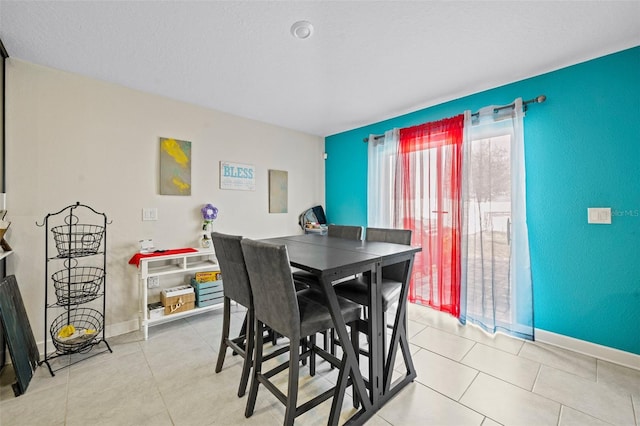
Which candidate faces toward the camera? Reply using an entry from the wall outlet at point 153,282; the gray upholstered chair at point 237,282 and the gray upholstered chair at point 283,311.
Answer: the wall outlet

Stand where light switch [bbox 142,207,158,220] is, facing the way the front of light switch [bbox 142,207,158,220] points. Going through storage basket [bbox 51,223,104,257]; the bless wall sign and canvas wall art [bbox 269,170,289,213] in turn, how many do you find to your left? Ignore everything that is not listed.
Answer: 2

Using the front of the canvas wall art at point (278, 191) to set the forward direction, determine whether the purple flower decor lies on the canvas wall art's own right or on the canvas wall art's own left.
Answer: on the canvas wall art's own right

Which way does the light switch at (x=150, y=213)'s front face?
toward the camera

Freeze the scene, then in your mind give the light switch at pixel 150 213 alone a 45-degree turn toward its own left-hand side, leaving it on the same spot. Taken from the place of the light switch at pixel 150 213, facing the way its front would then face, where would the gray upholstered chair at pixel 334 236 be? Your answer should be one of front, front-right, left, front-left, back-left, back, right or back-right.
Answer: front

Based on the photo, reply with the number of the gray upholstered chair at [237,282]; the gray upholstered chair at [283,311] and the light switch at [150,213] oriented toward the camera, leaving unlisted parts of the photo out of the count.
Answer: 1

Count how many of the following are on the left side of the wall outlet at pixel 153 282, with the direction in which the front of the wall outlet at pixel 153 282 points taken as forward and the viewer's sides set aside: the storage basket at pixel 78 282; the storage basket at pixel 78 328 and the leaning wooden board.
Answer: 0

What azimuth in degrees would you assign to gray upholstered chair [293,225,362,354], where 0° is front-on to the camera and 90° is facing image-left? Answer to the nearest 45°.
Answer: approximately 45°

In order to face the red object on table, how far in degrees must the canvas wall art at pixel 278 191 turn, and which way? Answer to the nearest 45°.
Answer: approximately 90° to its right

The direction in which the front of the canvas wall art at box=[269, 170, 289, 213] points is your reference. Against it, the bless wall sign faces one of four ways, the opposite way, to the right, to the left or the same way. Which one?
the same way
